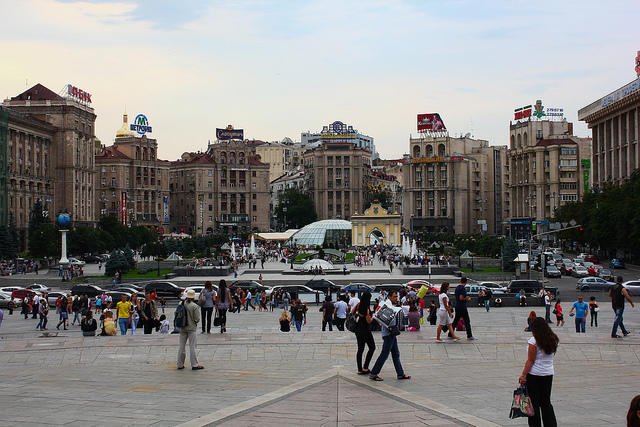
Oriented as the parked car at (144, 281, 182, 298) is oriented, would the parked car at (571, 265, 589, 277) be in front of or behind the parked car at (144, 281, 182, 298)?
in front

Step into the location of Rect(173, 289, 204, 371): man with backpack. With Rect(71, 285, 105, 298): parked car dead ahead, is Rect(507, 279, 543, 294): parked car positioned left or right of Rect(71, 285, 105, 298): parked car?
right

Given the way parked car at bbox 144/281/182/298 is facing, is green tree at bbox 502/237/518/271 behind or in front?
in front

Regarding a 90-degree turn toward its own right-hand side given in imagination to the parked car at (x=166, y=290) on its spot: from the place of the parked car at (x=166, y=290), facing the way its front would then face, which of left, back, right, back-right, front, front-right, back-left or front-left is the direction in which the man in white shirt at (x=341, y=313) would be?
front

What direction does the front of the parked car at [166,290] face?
to the viewer's right
